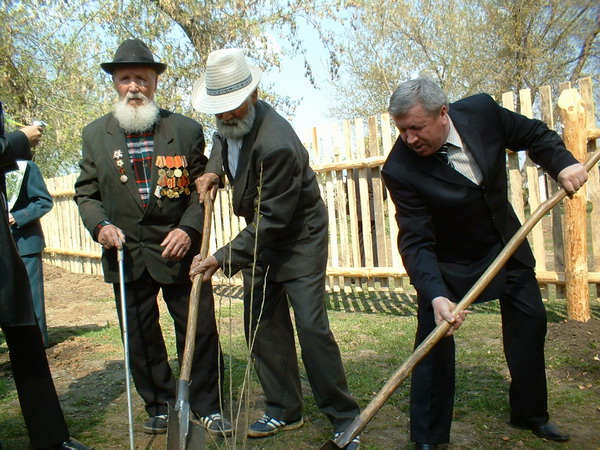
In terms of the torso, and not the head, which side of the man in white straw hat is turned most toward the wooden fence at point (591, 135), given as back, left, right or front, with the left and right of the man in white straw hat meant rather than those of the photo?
back

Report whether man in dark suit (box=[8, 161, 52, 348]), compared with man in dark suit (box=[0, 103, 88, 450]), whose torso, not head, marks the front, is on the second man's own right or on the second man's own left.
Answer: on the second man's own left

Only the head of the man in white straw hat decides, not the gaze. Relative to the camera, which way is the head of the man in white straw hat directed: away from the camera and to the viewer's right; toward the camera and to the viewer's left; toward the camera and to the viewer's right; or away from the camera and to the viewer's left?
toward the camera and to the viewer's left

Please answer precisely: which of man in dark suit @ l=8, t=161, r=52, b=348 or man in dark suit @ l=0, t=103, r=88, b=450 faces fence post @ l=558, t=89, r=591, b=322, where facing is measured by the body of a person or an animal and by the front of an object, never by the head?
man in dark suit @ l=0, t=103, r=88, b=450

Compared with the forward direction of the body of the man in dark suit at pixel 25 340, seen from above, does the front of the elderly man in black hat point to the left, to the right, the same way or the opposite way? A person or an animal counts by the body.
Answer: to the right

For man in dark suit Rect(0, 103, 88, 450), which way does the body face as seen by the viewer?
to the viewer's right

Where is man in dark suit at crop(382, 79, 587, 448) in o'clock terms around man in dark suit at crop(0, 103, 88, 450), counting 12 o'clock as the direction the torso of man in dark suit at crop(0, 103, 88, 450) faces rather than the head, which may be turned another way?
man in dark suit at crop(382, 79, 587, 448) is roughly at 1 o'clock from man in dark suit at crop(0, 103, 88, 450).
